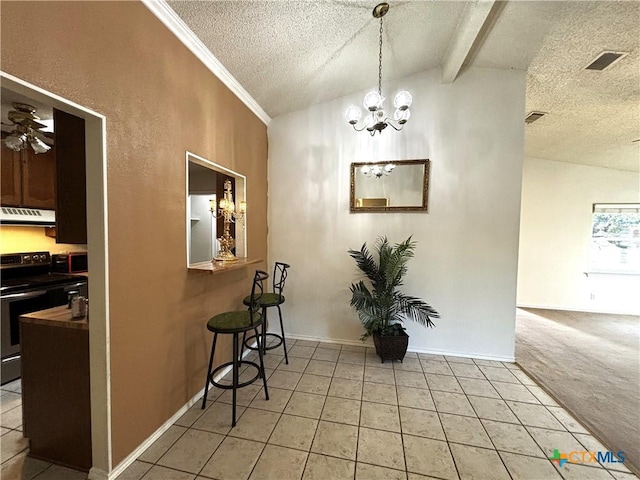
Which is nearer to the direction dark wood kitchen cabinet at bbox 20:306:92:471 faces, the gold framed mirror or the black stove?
the black stove

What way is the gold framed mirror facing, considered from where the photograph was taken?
facing the viewer

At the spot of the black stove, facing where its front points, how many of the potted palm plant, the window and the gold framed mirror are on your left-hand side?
3

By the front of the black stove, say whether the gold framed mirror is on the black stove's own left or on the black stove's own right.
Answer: on the black stove's own left

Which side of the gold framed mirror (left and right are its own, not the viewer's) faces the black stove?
right

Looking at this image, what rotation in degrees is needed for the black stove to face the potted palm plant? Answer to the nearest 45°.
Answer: approximately 90° to its left

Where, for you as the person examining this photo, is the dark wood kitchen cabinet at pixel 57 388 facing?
facing away from the viewer and to the left of the viewer

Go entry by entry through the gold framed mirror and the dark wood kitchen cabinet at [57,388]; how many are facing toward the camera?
1

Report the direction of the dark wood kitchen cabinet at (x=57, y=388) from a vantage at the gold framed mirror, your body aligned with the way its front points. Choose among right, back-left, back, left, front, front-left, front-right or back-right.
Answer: front-right

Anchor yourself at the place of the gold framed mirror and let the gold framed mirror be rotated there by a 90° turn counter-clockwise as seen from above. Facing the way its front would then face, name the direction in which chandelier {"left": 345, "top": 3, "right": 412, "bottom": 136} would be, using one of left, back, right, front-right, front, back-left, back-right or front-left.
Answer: right
